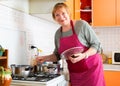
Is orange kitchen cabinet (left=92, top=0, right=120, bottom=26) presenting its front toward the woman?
yes

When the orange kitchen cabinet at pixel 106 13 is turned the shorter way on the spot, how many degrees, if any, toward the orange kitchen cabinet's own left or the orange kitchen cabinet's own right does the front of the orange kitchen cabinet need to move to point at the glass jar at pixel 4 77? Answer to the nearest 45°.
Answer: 0° — it already faces it

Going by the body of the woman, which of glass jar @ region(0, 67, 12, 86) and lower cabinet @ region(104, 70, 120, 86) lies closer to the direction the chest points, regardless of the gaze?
the glass jar

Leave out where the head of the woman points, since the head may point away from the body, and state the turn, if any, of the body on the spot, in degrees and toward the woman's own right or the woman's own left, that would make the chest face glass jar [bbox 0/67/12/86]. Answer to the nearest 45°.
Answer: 0° — they already face it

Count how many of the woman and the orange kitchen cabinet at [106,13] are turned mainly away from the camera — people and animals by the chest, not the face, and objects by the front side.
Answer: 0

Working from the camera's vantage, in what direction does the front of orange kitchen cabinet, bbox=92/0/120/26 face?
facing the viewer

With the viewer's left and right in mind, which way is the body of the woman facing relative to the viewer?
facing the viewer and to the left of the viewer

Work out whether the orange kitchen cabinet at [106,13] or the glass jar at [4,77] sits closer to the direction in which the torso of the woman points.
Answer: the glass jar

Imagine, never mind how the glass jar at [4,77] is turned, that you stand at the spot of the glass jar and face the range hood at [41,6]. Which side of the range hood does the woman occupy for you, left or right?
right

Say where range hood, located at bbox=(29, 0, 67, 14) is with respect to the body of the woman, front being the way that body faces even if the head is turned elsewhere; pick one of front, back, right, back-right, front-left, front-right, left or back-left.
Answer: right
